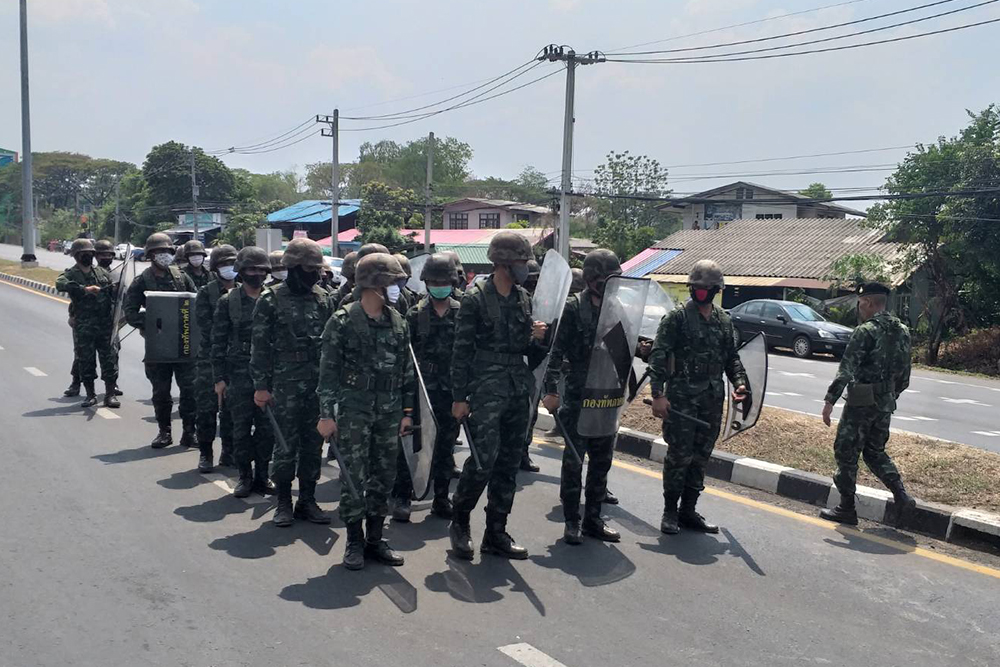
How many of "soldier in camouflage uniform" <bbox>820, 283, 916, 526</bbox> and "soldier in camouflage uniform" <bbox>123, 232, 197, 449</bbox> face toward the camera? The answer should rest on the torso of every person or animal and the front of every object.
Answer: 1

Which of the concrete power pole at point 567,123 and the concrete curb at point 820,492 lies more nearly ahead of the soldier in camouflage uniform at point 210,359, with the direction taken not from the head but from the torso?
the concrete curb

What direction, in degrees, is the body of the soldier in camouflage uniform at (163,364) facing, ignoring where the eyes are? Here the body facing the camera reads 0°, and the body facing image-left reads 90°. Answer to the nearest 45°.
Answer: approximately 0°

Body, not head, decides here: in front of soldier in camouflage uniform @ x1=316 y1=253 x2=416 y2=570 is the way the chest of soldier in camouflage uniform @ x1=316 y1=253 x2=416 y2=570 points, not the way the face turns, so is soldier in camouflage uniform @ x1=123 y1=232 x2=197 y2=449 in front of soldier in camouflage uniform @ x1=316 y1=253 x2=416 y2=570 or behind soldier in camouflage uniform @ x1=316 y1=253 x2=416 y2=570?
behind

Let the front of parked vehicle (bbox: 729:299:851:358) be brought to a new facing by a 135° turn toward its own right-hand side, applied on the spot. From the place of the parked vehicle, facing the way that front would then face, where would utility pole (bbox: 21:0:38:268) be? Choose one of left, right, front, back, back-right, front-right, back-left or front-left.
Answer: front

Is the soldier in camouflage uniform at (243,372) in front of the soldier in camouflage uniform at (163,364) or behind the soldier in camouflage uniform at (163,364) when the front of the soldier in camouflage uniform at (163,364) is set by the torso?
in front

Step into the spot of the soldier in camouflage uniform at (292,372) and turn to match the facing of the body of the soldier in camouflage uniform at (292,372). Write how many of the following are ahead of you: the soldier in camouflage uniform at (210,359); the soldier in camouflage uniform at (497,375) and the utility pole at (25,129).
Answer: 1

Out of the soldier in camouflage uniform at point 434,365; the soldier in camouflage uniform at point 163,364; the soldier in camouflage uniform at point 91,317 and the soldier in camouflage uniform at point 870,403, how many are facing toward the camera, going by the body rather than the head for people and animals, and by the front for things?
3

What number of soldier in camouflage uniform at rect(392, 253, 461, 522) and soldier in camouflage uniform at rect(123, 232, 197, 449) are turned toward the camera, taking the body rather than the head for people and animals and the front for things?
2

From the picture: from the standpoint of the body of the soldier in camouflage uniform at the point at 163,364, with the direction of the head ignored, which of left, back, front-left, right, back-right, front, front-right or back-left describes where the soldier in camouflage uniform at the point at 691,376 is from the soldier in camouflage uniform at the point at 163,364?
front-left

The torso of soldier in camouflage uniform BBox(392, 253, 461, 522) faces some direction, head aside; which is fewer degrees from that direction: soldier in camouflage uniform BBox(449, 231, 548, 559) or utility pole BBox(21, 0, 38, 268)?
the soldier in camouflage uniform

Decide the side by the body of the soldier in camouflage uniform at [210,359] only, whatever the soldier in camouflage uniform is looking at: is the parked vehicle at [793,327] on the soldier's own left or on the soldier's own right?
on the soldier's own left
